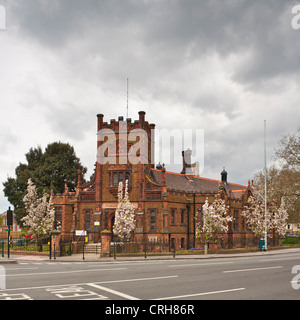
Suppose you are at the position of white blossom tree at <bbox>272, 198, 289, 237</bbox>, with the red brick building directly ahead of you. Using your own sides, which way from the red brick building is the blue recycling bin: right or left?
left

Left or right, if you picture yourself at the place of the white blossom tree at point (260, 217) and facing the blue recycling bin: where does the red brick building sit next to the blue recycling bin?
right

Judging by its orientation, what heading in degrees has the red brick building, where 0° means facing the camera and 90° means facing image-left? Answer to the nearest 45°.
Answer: approximately 45°

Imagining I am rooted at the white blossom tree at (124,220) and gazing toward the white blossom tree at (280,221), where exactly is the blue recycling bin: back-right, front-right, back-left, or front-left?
front-right

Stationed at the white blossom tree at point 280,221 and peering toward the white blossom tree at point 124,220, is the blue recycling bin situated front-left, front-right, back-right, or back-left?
front-left

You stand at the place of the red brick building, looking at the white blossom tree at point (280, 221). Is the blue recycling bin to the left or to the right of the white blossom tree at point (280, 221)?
right
